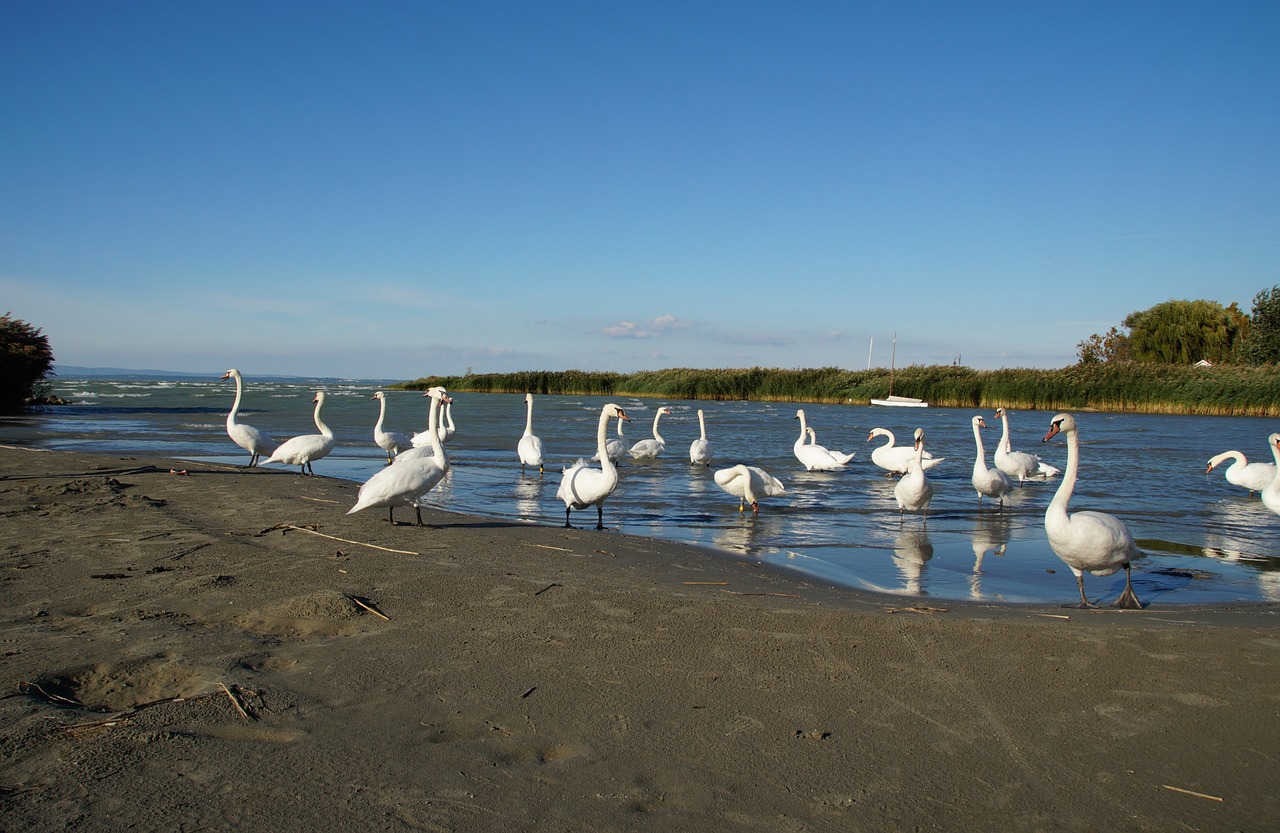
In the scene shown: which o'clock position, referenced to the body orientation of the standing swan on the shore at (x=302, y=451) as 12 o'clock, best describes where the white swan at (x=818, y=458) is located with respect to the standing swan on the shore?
The white swan is roughly at 12 o'clock from the standing swan on the shore.

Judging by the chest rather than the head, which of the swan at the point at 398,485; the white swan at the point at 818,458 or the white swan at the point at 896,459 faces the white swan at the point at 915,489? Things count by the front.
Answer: the swan

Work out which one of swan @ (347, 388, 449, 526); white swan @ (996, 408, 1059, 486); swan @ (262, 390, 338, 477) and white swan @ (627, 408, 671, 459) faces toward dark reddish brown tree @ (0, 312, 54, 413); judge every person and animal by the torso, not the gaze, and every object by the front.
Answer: white swan @ (996, 408, 1059, 486)

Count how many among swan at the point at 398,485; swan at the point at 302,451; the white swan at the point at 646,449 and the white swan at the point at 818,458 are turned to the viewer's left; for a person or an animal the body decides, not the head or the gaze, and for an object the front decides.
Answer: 1

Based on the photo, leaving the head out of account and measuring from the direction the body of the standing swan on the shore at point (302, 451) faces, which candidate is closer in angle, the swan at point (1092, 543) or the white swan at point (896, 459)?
the white swan

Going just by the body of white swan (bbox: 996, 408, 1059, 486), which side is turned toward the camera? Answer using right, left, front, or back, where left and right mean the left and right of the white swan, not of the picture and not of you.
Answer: left

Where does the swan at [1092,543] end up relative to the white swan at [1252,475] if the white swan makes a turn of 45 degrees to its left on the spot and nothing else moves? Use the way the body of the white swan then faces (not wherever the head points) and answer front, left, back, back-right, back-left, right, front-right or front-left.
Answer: front-left

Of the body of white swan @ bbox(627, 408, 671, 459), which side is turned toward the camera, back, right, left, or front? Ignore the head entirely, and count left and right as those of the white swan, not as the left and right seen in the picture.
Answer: right

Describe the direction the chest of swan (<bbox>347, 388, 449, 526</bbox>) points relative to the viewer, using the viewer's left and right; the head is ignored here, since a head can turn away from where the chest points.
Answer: facing to the right of the viewer

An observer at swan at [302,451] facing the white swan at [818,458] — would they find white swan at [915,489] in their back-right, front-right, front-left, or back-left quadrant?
front-right

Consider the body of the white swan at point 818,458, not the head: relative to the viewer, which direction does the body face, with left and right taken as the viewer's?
facing to the left of the viewer

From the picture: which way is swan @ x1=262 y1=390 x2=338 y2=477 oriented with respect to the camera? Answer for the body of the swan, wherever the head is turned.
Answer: to the viewer's right

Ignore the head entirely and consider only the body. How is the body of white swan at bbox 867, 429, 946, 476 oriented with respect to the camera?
to the viewer's left

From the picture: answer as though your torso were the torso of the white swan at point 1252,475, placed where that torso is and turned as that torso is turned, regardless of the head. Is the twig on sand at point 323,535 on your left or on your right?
on your left

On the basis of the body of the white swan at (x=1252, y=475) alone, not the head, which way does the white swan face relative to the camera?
to the viewer's left

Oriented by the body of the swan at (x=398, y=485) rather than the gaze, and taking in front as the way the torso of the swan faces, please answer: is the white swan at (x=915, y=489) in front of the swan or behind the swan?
in front

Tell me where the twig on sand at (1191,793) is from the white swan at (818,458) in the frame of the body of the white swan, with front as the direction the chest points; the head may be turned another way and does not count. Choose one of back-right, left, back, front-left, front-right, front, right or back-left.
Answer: left
